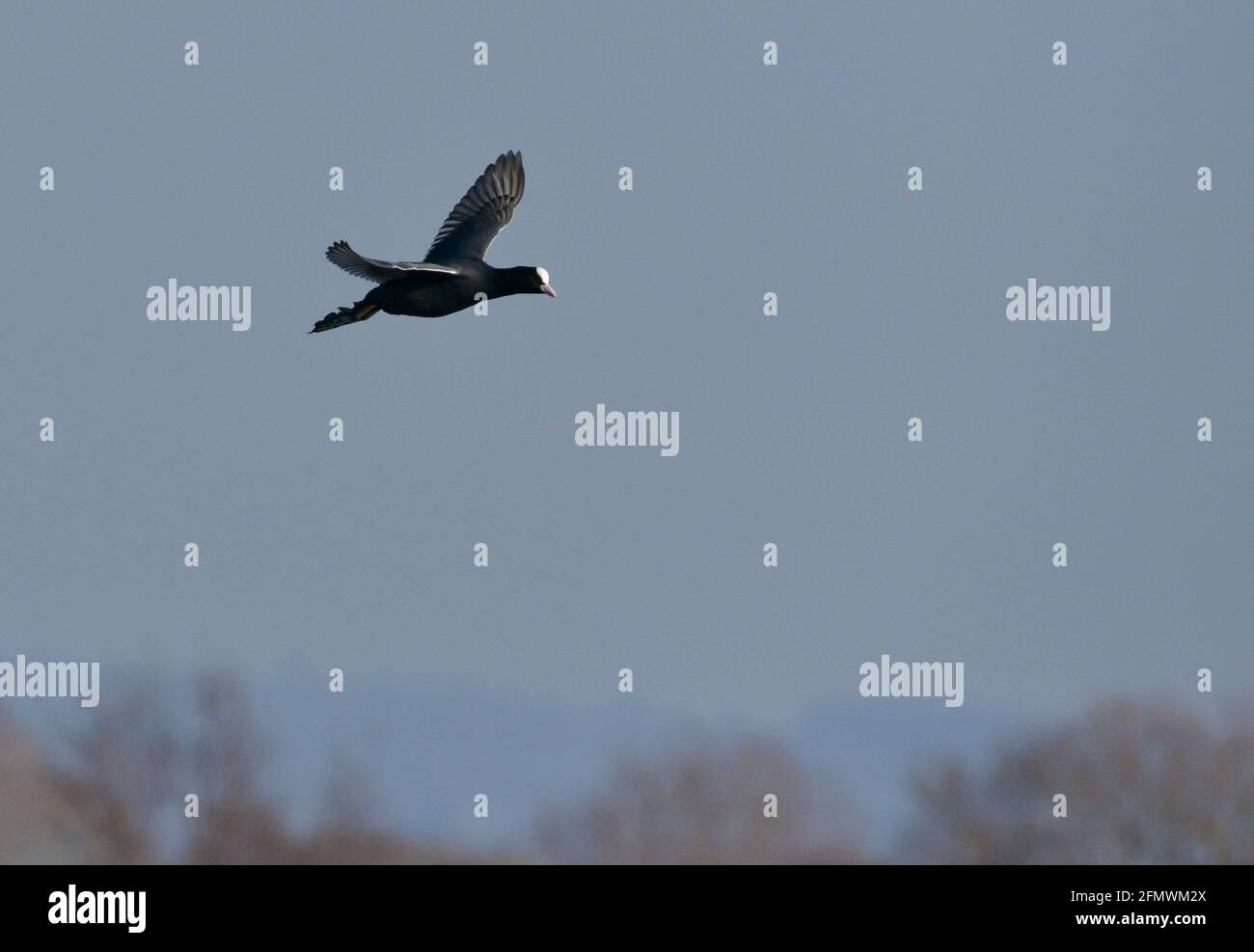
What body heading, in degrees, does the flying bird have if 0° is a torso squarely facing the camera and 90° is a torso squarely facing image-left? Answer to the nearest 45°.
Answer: approximately 270°
